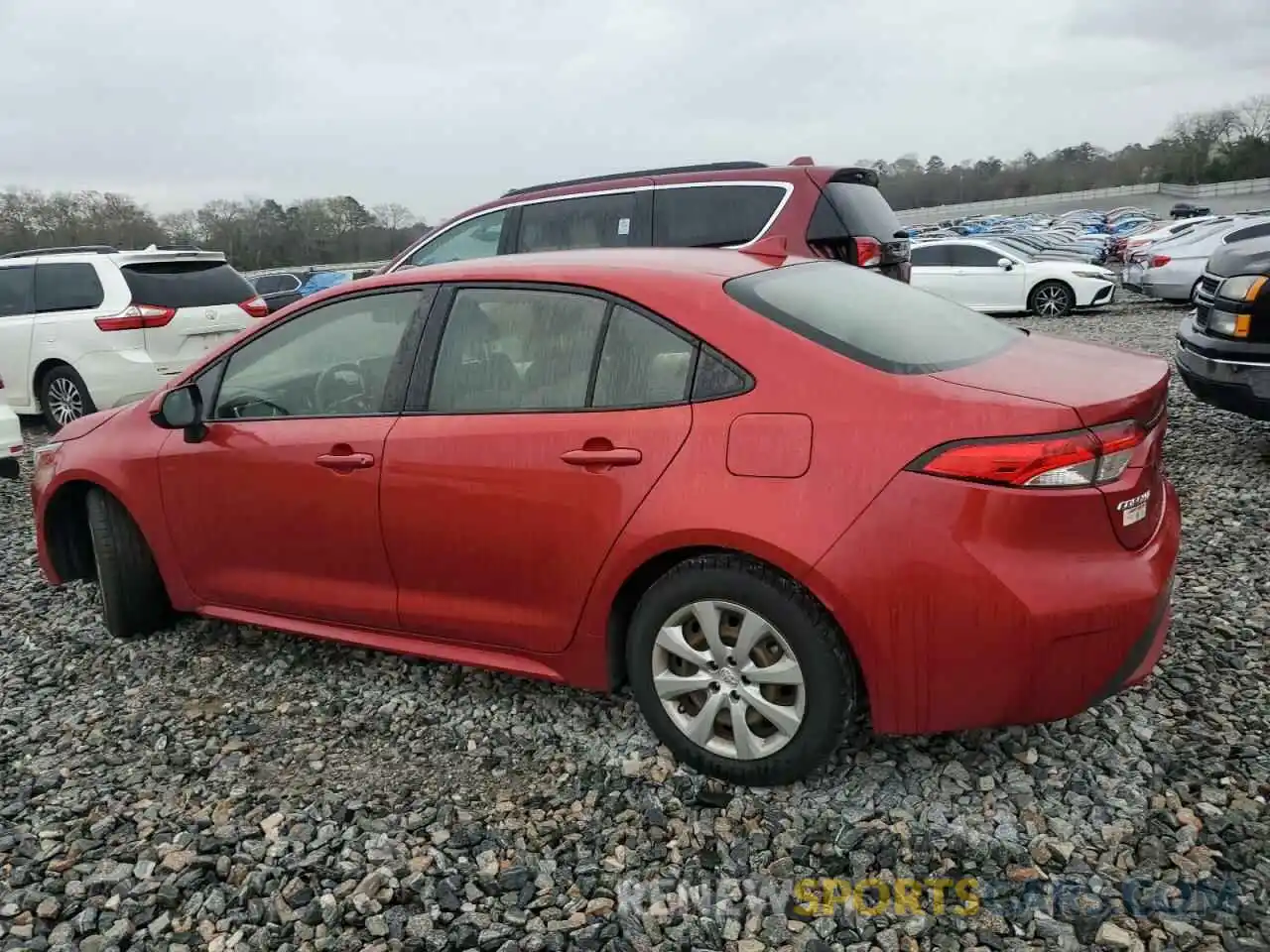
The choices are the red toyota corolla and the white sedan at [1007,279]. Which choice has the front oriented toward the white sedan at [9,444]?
the red toyota corolla

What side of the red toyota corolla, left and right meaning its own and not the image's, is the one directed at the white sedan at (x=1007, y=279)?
right

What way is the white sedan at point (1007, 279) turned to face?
to the viewer's right

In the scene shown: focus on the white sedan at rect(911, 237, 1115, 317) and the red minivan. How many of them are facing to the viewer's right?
1

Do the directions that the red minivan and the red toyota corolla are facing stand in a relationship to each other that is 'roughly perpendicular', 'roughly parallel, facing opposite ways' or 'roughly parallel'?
roughly parallel

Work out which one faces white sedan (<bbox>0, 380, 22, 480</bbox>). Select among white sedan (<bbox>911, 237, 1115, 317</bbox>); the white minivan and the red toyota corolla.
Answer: the red toyota corolla

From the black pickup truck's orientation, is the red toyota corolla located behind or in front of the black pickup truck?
in front

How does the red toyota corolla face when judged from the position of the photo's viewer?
facing away from the viewer and to the left of the viewer

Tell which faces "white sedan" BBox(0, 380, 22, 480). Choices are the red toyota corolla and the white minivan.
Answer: the red toyota corolla

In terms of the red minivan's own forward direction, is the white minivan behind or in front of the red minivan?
in front

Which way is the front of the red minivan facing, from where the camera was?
facing away from the viewer and to the left of the viewer

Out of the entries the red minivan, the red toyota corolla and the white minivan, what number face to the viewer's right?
0

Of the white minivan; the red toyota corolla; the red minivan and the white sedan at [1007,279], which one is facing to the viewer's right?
the white sedan

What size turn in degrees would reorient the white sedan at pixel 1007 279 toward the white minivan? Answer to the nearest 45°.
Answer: approximately 135° to its right

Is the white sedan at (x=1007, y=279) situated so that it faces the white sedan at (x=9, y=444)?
no

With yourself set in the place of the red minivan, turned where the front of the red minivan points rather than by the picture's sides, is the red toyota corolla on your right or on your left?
on your left

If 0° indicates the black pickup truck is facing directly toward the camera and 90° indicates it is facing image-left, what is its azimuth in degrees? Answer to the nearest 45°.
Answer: approximately 45°
